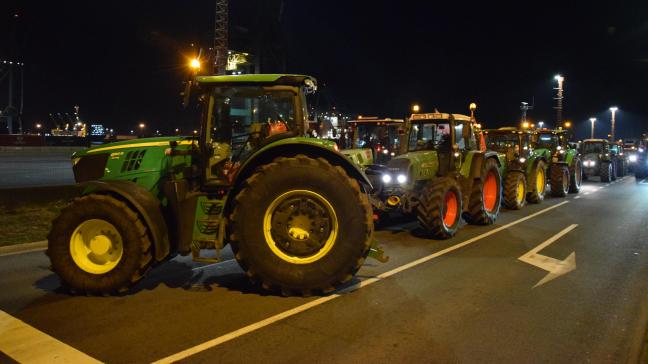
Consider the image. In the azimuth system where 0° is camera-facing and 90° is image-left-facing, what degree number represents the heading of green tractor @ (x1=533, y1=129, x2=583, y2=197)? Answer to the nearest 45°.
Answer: approximately 45°

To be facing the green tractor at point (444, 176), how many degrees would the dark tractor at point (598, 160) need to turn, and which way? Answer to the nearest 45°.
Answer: approximately 45° to its left

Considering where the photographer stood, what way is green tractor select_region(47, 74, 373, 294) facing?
facing to the left of the viewer

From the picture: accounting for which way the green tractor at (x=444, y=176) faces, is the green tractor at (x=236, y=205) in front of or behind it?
in front

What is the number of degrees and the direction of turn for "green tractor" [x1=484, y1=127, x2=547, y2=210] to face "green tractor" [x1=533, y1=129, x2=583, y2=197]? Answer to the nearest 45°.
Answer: approximately 135° to its right

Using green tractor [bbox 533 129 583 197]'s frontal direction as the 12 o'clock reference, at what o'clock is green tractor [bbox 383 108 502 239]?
green tractor [bbox 383 108 502 239] is roughly at 11 o'clock from green tractor [bbox 533 129 583 197].

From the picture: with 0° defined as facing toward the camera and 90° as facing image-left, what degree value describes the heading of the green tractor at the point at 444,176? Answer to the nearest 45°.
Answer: approximately 45°

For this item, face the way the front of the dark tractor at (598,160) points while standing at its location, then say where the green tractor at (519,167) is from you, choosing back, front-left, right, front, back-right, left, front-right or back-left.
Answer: front-left
